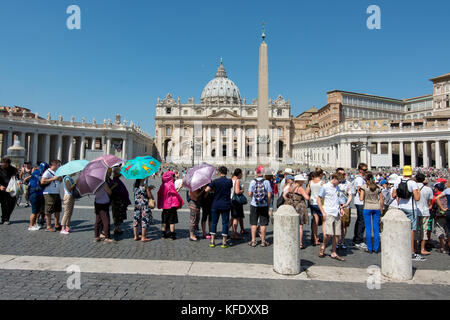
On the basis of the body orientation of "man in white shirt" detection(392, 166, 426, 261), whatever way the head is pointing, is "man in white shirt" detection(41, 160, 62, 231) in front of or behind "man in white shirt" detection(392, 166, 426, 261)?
behind

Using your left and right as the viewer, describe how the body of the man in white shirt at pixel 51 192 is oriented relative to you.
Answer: facing the viewer and to the right of the viewer

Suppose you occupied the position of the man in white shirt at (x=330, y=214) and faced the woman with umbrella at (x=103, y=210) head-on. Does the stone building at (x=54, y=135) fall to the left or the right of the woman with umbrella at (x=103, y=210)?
right

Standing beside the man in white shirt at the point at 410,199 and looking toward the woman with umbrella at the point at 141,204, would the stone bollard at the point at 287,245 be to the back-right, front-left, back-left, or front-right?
front-left

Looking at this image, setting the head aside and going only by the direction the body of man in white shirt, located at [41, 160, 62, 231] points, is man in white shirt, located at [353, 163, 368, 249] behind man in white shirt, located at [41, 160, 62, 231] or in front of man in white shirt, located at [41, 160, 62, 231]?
in front

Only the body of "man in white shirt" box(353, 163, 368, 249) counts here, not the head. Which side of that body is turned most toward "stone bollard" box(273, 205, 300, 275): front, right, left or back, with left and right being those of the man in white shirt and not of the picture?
right

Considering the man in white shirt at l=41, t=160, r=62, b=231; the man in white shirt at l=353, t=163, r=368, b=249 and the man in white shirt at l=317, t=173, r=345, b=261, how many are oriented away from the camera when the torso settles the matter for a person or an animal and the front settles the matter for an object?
0

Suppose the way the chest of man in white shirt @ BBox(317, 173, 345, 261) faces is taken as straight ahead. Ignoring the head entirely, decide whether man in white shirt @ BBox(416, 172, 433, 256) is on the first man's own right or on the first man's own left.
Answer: on the first man's own left

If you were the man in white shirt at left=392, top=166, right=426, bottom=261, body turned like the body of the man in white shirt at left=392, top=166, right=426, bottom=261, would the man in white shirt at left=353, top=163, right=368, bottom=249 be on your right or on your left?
on your left

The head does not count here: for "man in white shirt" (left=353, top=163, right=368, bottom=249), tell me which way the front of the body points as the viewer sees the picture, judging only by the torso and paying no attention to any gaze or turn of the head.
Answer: to the viewer's right

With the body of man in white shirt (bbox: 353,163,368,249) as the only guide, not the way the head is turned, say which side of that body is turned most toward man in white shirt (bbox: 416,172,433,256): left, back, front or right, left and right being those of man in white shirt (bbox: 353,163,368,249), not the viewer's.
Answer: front

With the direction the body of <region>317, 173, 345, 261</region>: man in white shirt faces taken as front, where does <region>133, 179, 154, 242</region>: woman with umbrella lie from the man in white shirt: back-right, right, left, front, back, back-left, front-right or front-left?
back-right
